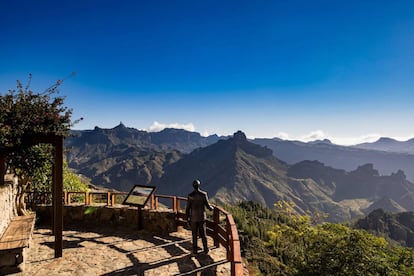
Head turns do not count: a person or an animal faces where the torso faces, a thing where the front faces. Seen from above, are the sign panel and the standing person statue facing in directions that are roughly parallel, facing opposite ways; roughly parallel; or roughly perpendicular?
roughly parallel, facing opposite ways

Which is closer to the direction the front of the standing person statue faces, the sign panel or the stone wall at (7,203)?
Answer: the sign panel

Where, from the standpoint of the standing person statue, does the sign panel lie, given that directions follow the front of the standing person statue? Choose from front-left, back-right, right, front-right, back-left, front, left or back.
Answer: left

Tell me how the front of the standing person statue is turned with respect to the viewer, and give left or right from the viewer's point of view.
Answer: facing away from the viewer and to the right of the viewer

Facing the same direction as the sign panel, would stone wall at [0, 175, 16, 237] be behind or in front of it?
in front

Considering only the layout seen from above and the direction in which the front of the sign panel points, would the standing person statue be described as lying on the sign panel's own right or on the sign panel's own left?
on the sign panel's own left

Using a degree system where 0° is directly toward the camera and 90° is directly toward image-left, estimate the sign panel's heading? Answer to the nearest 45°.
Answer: approximately 45°

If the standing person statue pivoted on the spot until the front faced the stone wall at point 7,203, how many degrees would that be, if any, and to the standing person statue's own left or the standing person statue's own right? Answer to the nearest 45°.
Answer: approximately 135° to the standing person statue's own left
